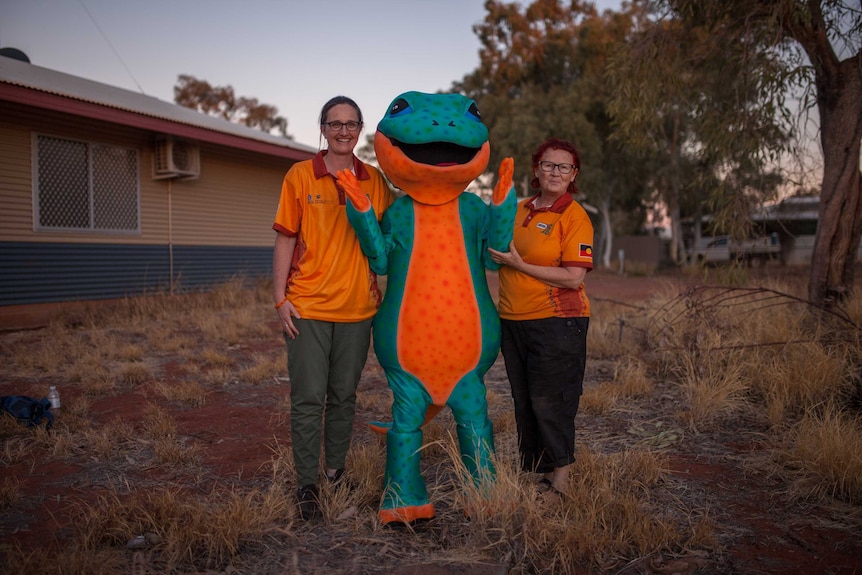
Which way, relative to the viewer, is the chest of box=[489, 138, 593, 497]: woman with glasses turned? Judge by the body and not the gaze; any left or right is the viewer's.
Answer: facing the viewer and to the left of the viewer

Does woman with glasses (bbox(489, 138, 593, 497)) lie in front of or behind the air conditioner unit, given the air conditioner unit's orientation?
in front

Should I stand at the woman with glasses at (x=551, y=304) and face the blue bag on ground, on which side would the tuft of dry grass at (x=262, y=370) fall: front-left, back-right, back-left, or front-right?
front-right

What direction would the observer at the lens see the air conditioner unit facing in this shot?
facing the viewer and to the right of the viewer

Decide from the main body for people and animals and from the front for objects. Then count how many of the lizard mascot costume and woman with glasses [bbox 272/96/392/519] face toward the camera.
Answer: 2

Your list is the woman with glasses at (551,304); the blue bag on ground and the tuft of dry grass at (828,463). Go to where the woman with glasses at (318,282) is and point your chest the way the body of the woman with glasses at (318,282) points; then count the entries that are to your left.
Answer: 2

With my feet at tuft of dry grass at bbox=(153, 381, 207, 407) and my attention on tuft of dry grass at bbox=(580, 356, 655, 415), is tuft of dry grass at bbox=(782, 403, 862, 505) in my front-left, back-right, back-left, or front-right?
front-right

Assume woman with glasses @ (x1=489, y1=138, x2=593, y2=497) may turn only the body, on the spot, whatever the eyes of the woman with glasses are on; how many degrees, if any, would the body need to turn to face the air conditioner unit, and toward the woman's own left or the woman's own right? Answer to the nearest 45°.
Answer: approximately 90° to the woman's own right

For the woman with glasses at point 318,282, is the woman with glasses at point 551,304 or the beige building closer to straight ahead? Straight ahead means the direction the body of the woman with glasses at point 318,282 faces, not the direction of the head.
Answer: the woman with glasses

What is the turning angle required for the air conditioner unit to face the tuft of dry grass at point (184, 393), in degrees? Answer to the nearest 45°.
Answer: approximately 45° to its right

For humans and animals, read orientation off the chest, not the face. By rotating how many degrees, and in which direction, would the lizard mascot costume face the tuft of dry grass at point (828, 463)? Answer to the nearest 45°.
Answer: approximately 90° to its left

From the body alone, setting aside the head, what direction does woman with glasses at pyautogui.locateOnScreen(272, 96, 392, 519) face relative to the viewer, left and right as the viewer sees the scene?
facing the viewer

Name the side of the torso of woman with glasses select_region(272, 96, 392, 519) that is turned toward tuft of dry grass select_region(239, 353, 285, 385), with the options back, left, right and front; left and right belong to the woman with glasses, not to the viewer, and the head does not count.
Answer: back

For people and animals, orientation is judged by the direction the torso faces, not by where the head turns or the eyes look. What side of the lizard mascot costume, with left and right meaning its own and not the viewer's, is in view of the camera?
front

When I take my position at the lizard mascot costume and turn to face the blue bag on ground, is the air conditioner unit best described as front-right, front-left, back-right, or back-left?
front-right
